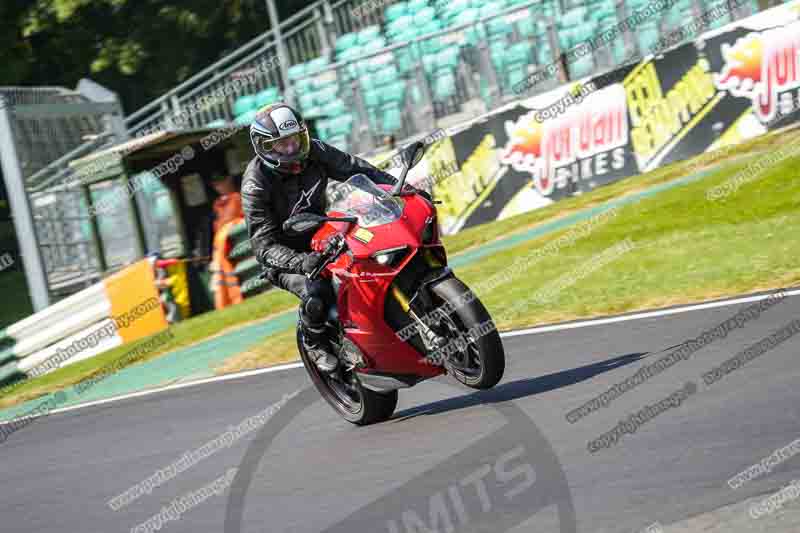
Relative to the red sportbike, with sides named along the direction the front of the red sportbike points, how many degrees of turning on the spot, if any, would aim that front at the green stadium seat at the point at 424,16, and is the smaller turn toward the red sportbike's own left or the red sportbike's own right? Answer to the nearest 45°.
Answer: approximately 135° to the red sportbike's own left

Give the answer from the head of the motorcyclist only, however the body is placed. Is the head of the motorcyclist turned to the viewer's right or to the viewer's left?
to the viewer's right

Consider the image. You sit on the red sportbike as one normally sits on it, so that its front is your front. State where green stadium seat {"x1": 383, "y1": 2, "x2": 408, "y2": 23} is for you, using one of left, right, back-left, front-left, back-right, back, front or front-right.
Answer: back-left

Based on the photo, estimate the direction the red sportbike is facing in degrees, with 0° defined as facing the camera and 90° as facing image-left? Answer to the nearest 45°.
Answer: approximately 315°

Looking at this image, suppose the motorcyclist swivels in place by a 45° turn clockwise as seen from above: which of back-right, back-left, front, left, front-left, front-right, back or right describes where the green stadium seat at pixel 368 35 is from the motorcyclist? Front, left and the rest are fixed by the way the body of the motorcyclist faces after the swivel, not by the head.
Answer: back

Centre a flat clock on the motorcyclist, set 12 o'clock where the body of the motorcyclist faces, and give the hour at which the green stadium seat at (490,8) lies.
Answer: The green stadium seat is roughly at 8 o'clock from the motorcyclist.

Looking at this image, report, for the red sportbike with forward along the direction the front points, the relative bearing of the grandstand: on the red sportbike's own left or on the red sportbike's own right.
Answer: on the red sportbike's own left

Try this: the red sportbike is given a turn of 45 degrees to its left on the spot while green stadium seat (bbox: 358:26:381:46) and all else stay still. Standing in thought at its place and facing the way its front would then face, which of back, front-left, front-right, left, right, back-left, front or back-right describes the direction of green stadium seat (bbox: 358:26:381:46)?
left

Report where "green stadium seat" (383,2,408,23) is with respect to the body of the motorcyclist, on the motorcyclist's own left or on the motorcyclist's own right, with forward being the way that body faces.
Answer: on the motorcyclist's own left

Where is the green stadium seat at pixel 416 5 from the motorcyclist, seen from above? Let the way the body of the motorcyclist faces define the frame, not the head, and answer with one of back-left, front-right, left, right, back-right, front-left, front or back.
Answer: back-left

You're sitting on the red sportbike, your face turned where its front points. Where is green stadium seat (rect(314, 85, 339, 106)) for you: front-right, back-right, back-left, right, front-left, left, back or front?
back-left

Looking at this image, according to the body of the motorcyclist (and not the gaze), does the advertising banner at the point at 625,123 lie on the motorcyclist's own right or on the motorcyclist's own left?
on the motorcyclist's own left
